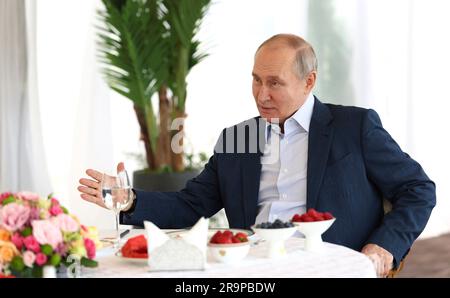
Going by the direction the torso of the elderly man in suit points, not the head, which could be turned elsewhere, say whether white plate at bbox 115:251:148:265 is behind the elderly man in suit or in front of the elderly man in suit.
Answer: in front

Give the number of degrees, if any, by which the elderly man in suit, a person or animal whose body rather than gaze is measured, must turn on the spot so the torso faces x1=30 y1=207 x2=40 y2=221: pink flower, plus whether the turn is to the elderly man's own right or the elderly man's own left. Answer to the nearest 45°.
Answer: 0° — they already face it

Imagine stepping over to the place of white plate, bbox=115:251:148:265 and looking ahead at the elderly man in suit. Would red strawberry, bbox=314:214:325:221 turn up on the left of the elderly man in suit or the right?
right

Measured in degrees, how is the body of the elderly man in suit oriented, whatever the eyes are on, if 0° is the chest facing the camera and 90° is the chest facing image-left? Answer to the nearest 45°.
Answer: approximately 45°

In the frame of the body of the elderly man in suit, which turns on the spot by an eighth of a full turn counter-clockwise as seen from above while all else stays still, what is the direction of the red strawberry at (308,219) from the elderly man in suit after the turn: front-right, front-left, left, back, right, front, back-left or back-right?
front

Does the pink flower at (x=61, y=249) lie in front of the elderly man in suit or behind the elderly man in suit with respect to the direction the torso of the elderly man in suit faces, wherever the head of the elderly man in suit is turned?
in front

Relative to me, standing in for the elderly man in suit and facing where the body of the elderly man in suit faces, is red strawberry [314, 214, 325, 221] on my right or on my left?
on my left
